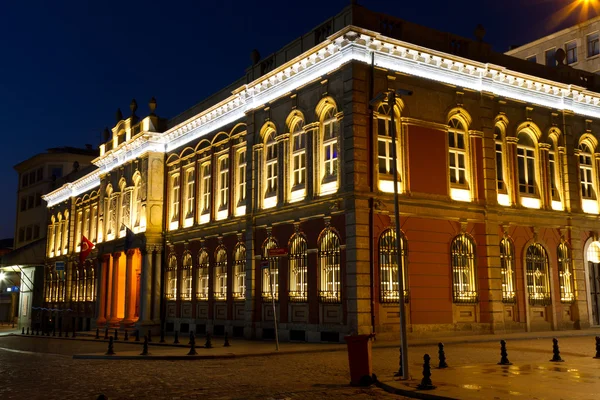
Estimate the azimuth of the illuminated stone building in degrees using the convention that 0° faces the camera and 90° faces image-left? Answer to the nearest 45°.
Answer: approximately 45°
